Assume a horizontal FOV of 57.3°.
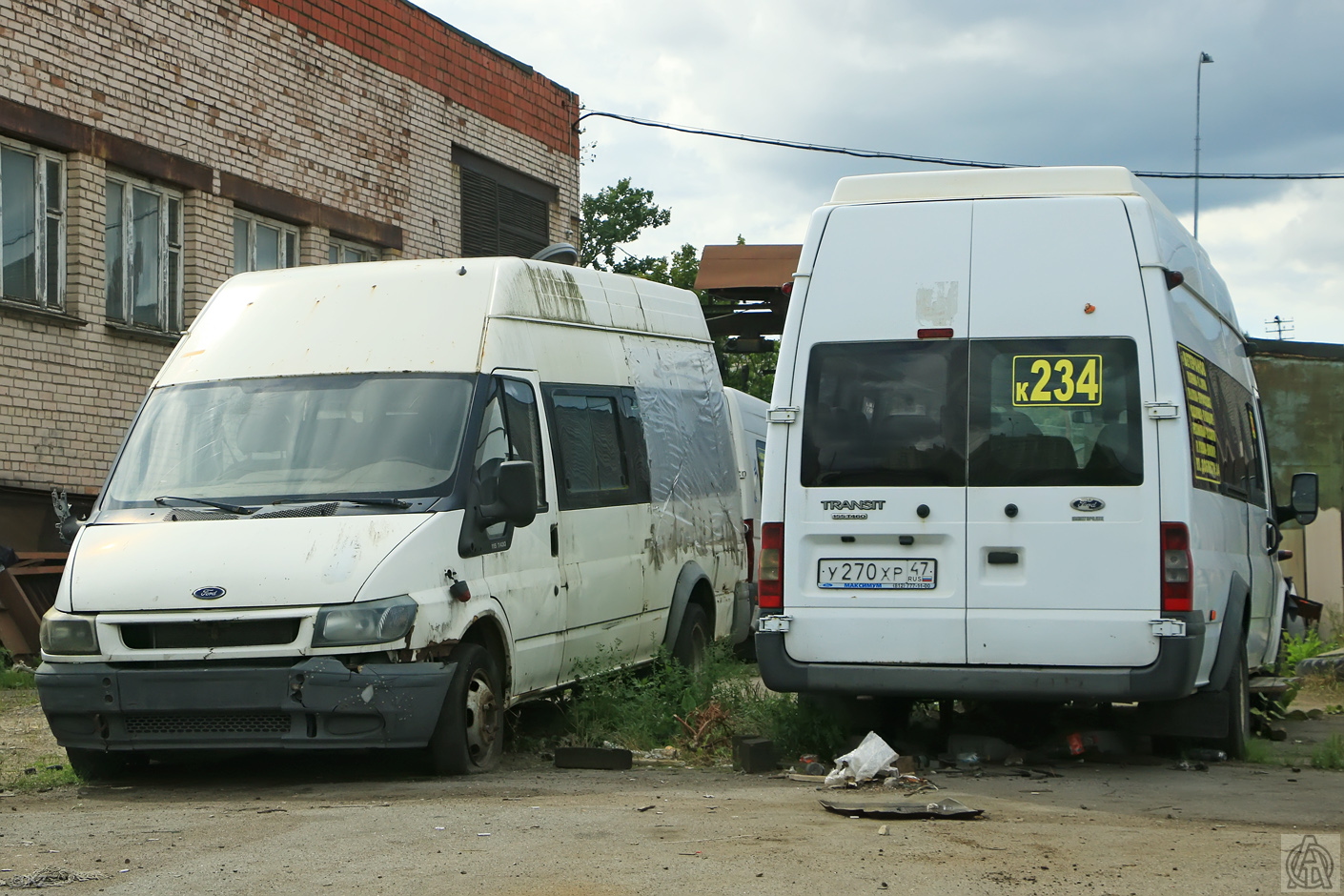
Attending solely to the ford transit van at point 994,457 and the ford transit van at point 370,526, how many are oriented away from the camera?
1

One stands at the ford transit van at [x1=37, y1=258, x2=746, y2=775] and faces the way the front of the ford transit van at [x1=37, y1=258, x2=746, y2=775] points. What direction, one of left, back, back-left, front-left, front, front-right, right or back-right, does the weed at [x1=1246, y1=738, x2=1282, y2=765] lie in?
back-left

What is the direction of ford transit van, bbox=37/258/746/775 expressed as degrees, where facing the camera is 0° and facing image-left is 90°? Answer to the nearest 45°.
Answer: approximately 45°

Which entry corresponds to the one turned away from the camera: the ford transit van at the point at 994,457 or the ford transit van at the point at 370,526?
the ford transit van at the point at 994,457

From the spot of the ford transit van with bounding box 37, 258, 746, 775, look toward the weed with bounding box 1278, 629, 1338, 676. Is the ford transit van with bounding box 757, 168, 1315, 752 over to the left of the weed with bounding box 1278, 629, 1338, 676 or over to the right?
right

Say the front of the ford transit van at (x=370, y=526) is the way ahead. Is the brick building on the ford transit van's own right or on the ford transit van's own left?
on the ford transit van's own right

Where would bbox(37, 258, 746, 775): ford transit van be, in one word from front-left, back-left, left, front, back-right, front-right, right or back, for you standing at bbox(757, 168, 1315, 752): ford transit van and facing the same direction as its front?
left

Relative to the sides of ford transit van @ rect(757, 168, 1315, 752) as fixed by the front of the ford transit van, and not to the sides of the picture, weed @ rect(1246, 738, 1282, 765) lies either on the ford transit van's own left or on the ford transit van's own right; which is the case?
on the ford transit van's own right

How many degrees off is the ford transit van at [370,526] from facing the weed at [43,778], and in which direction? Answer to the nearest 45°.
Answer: approximately 45° to its right

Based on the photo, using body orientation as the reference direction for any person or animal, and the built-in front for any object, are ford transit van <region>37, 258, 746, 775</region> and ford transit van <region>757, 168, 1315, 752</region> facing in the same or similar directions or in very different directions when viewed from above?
very different directions

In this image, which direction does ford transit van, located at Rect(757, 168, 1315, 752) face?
away from the camera

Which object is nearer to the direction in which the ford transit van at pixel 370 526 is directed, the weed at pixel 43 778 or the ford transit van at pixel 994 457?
the weed
